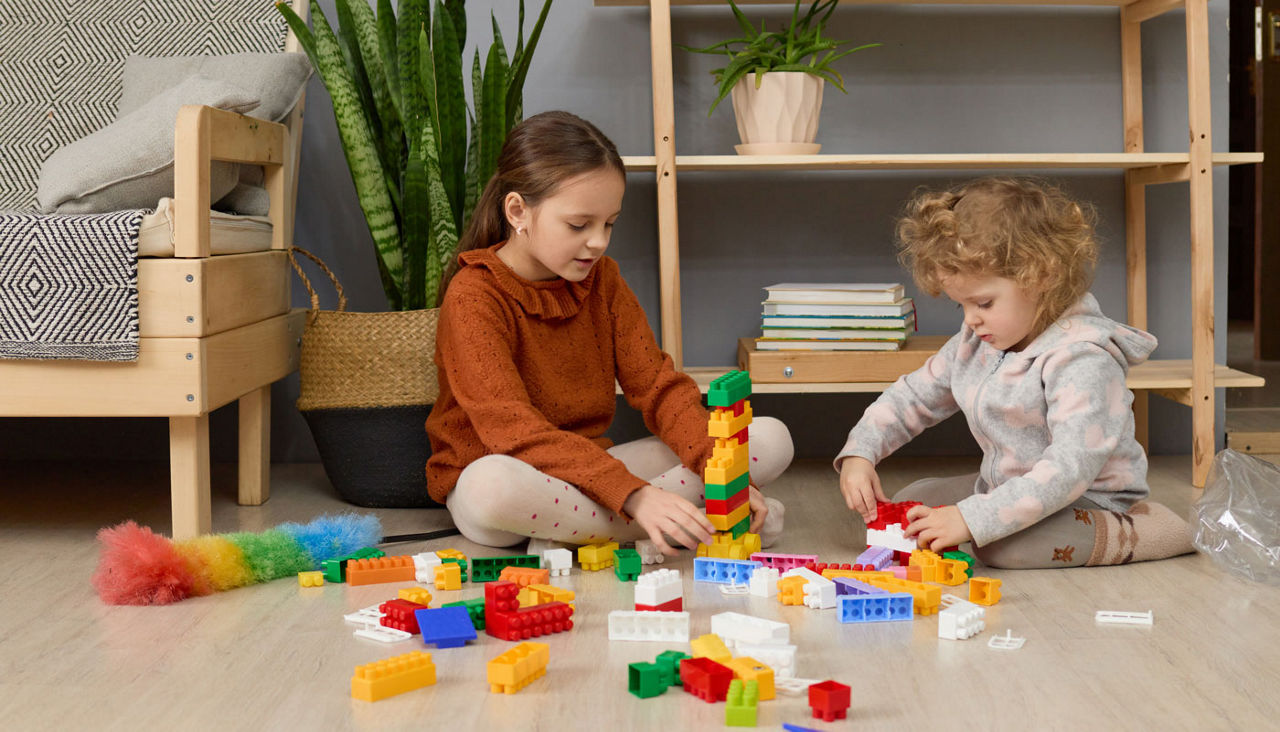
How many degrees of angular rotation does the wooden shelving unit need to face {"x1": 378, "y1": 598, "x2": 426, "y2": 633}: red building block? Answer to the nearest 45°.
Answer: approximately 45° to its right

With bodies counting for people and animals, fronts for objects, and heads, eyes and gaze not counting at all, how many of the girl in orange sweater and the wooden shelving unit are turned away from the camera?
0

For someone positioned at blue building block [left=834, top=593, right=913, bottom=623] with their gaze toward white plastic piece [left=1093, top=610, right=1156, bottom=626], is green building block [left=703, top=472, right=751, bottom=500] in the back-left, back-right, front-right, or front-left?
back-left

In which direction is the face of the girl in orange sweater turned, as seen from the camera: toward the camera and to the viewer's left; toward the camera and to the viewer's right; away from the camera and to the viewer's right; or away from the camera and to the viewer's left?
toward the camera and to the viewer's right

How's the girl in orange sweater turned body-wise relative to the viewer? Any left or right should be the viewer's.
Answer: facing the viewer and to the right of the viewer

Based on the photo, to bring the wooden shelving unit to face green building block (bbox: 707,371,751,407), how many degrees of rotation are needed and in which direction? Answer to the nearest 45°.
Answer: approximately 45° to its right

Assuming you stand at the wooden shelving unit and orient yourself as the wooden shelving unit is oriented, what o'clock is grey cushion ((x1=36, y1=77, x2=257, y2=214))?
The grey cushion is roughly at 2 o'clock from the wooden shelving unit.

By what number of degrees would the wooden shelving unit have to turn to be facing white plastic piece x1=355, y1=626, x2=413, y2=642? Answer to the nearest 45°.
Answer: approximately 45° to its right
